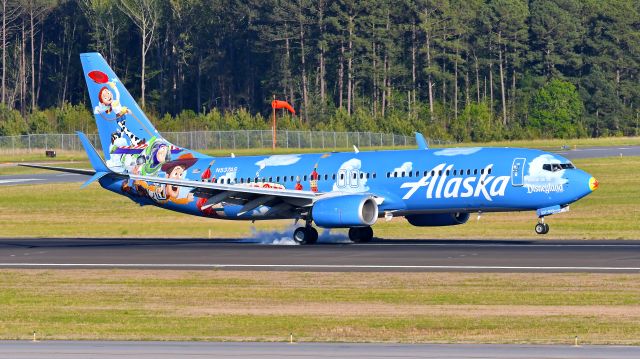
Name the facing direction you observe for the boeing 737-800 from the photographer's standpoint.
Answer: facing the viewer and to the right of the viewer
